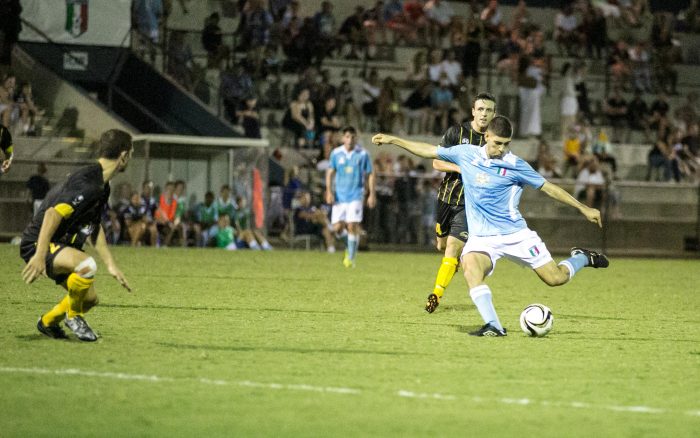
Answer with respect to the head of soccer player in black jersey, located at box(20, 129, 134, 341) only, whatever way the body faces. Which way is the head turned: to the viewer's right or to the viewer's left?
to the viewer's right

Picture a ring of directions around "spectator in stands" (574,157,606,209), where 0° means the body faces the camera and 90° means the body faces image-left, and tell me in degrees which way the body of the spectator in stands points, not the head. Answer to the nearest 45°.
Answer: approximately 0°

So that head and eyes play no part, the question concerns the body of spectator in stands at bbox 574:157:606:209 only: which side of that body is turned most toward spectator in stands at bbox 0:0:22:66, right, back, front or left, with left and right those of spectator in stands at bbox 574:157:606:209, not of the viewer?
right

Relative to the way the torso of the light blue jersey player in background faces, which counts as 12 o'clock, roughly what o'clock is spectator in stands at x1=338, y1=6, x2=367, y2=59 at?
The spectator in stands is roughly at 6 o'clock from the light blue jersey player in background.

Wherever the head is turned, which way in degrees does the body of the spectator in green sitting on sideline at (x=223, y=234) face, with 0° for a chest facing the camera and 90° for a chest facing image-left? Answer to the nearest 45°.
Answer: approximately 0°

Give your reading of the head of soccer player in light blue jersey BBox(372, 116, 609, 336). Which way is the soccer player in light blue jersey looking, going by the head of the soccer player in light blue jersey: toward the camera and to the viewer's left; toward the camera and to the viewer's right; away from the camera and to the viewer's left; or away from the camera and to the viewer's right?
toward the camera and to the viewer's right

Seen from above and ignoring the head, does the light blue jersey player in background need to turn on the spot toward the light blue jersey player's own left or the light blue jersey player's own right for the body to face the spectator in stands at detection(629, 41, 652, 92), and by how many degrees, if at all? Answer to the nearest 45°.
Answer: approximately 135° to the light blue jersey player's own left
